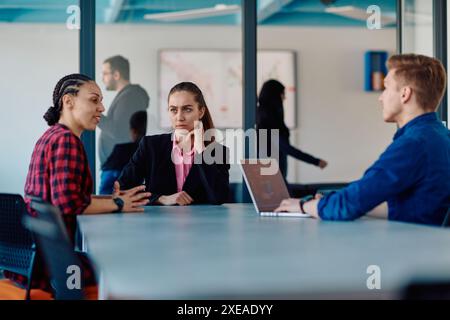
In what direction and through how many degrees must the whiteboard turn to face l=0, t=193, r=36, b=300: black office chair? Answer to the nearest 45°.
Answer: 0° — it already faces it

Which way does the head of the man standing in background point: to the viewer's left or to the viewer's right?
to the viewer's left

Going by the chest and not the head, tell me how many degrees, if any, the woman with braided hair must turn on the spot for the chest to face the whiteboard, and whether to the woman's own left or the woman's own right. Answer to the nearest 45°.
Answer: approximately 90° to the woman's own left

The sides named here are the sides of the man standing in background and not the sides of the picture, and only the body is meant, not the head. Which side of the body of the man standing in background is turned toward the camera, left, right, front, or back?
left

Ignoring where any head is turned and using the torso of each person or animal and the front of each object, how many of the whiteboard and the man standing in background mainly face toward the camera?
1

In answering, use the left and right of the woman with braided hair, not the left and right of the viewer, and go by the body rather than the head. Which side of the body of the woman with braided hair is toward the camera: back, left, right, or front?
right

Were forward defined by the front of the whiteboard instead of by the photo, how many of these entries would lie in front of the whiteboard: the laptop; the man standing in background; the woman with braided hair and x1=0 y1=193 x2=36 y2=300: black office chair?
4

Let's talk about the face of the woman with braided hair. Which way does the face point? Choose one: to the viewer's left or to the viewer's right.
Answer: to the viewer's right

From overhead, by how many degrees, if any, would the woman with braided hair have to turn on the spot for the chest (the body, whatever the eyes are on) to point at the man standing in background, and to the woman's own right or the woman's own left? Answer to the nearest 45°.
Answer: approximately 90° to the woman's own left

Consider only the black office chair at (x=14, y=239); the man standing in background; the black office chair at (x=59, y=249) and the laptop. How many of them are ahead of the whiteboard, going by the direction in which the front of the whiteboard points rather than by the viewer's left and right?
4

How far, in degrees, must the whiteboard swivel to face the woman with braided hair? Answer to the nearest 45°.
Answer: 0° — it already faces them
